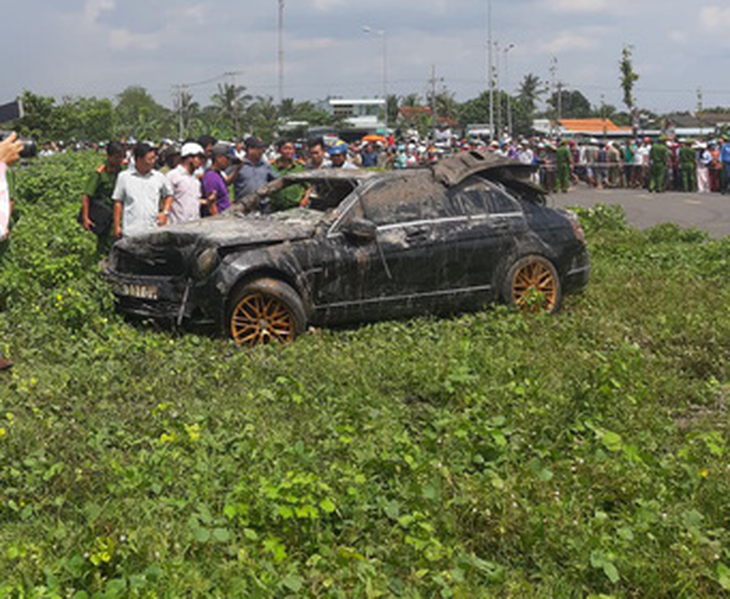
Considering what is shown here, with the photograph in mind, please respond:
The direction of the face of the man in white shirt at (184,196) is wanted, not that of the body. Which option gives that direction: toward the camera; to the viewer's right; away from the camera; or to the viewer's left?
to the viewer's right

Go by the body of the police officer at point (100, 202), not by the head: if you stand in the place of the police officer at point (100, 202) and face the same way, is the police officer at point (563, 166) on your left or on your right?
on your left

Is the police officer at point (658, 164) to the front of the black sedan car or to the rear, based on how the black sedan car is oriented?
to the rear

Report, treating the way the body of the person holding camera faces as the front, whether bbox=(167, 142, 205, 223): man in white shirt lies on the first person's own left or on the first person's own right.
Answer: on the first person's own left

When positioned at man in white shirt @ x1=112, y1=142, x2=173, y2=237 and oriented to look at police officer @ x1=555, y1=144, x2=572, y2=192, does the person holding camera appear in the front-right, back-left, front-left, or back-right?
back-right

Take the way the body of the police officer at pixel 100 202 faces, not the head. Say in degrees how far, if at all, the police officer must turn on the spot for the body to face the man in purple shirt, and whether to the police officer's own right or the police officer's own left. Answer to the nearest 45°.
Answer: approximately 90° to the police officer's own left

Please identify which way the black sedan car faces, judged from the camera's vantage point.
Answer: facing the viewer and to the left of the viewer

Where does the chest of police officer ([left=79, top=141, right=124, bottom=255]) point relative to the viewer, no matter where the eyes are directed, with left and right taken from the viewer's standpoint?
facing the viewer and to the right of the viewer

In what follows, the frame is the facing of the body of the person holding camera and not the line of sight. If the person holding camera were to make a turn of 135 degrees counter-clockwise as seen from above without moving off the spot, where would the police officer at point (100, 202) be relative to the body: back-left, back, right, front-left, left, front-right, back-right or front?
front-right

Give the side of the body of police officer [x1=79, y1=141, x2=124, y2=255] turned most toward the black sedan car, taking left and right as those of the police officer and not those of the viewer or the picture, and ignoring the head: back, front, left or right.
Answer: front

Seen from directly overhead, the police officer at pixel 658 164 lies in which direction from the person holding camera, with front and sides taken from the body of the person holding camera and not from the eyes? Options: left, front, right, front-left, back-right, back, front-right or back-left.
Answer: front-left

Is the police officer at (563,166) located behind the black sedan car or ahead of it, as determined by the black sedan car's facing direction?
behind

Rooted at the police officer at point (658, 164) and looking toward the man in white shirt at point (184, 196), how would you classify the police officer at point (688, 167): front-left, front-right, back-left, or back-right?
back-left

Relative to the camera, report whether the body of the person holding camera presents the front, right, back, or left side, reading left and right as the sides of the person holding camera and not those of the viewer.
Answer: right

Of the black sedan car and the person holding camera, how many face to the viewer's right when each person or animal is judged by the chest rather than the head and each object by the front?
1

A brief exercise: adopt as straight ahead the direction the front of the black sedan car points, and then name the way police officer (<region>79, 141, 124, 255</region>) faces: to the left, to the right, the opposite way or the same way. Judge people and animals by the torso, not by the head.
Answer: to the left

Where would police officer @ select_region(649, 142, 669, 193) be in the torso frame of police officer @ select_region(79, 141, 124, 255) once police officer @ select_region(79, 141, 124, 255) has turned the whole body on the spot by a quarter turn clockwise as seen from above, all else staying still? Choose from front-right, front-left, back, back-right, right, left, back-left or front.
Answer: back
